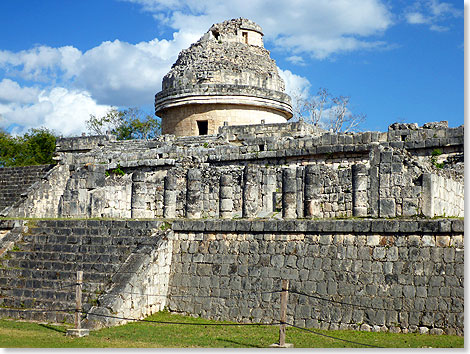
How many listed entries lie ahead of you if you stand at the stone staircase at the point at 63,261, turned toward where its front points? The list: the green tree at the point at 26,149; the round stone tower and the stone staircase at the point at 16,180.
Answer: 0

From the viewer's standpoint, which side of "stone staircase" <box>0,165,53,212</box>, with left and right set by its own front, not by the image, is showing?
front

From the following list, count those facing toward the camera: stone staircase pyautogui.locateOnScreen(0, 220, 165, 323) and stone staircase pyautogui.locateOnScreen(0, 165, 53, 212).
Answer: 2

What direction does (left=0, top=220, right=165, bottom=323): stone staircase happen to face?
toward the camera

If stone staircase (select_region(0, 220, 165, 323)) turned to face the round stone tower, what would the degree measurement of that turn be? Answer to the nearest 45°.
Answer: approximately 135° to its left

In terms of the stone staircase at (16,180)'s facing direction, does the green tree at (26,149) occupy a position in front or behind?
behind

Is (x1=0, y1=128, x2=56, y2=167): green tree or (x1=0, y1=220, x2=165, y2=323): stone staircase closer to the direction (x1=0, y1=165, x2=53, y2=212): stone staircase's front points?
the stone staircase

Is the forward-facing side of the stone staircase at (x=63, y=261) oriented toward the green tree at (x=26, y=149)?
no

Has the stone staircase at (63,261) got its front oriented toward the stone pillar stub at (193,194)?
no

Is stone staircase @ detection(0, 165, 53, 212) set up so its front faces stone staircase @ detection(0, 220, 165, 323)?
yes

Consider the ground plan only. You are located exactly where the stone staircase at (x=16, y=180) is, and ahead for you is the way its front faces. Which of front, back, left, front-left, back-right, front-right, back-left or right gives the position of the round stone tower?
left

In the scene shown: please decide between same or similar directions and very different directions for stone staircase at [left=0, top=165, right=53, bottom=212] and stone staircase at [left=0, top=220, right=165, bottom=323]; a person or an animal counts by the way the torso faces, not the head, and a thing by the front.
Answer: same or similar directions

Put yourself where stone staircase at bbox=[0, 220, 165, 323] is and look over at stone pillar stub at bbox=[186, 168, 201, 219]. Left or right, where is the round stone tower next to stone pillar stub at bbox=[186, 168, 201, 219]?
left

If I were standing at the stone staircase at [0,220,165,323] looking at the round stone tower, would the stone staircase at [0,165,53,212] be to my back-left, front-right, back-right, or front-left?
front-left
